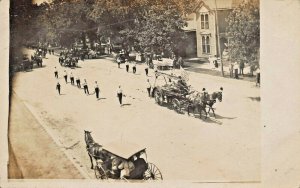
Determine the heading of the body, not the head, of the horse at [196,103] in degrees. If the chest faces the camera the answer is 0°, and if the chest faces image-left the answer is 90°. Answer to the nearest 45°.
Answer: approximately 315°
